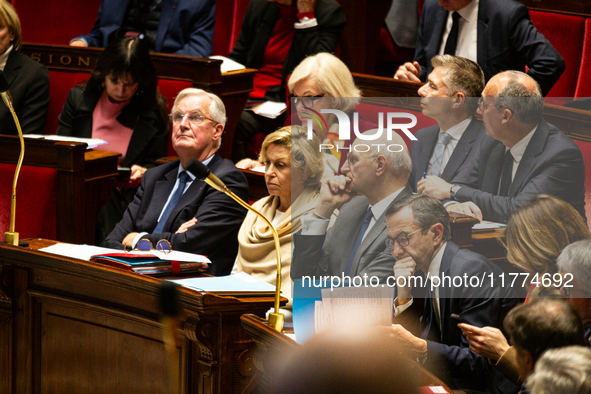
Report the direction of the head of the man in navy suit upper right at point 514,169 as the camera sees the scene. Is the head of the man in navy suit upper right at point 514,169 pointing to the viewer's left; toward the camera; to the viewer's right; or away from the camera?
to the viewer's left

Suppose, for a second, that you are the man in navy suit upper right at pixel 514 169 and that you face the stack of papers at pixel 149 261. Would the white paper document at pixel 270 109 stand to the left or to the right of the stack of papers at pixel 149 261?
right

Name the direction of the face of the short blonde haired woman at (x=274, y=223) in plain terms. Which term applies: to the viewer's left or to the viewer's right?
to the viewer's left

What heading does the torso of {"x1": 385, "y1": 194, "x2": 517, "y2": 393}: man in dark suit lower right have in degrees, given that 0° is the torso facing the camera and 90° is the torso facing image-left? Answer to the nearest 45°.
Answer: approximately 45°

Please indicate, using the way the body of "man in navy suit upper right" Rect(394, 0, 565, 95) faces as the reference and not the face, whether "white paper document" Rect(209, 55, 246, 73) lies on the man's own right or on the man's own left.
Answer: on the man's own right

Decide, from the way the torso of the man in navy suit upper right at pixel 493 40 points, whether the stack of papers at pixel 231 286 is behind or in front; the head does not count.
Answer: in front

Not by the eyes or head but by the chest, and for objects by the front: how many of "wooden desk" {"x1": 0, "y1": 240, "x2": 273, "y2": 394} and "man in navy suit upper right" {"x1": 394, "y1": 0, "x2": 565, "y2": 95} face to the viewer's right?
0

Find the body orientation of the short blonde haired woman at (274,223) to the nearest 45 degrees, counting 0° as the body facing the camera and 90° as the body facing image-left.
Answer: approximately 45°

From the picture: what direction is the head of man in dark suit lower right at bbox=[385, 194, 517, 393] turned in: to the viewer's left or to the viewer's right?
to the viewer's left
